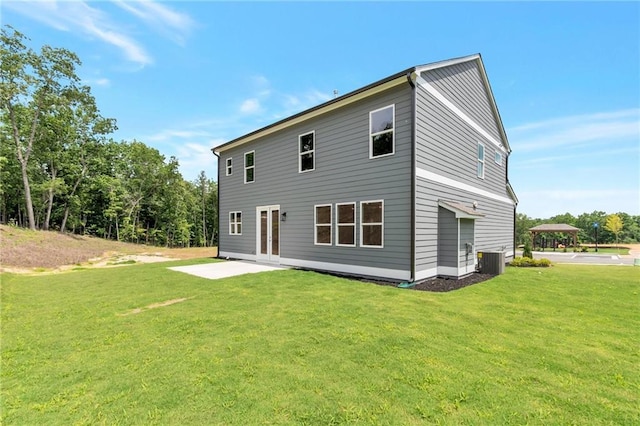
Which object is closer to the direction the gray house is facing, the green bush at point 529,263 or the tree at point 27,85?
the green bush

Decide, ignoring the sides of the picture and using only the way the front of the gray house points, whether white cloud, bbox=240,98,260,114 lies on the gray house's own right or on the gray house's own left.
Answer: on the gray house's own left

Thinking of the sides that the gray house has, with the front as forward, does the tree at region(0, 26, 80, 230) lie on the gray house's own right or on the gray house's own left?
on the gray house's own left

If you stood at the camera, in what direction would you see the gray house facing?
facing away from the viewer and to the right of the viewer

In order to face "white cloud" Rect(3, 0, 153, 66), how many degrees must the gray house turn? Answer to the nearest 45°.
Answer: approximately 135° to its left

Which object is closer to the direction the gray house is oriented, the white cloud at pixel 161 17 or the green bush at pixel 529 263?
the green bush
